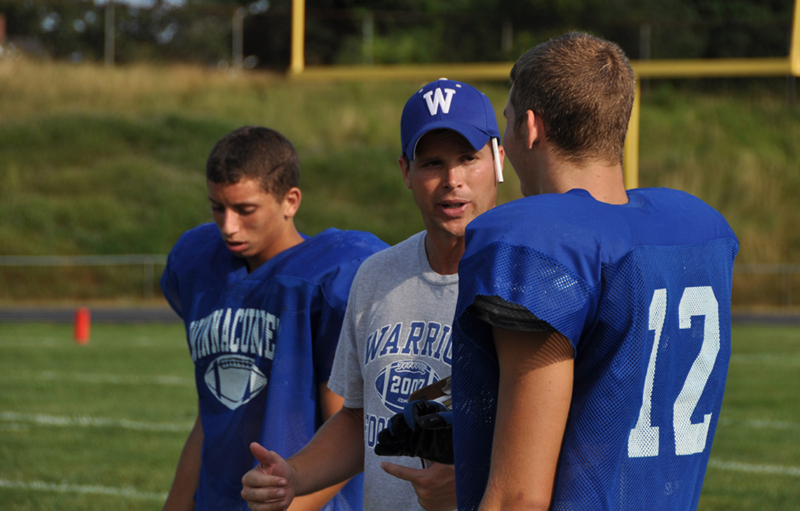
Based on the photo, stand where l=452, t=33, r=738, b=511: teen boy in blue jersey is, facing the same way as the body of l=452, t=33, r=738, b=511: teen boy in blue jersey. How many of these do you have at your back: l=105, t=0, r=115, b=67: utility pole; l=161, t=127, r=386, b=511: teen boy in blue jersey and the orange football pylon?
0

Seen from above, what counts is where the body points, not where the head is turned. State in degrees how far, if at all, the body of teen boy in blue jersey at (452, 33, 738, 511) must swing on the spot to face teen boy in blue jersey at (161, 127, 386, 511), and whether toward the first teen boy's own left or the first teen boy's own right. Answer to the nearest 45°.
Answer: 0° — they already face them

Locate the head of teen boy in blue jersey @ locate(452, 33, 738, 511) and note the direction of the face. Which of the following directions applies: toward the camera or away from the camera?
away from the camera

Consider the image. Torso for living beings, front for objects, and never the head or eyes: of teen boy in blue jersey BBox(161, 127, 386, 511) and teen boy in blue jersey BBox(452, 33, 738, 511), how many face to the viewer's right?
0

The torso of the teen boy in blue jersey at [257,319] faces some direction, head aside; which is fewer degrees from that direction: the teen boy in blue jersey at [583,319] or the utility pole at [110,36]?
the teen boy in blue jersey

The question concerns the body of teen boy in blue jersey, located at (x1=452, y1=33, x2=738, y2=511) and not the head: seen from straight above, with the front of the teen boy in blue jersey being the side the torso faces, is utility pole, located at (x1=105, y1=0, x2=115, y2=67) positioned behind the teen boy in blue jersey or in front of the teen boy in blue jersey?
in front

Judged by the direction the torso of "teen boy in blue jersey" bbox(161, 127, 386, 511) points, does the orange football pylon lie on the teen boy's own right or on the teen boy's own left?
on the teen boy's own right

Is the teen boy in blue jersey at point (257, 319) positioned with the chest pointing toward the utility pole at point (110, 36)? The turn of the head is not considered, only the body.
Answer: no

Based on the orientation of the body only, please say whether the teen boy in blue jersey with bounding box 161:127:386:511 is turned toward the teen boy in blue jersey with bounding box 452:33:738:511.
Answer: no

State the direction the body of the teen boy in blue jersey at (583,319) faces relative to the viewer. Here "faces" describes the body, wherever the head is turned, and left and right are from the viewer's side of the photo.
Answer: facing away from the viewer and to the left of the viewer
